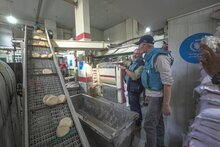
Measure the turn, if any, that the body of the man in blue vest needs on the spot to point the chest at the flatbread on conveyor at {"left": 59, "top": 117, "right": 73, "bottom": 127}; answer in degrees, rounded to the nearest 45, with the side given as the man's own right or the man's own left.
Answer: approximately 45° to the man's own left

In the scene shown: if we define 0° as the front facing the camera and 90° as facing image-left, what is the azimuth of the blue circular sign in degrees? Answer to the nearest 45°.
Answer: approximately 0°

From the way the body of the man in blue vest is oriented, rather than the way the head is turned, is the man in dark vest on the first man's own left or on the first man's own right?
on the first man's own right

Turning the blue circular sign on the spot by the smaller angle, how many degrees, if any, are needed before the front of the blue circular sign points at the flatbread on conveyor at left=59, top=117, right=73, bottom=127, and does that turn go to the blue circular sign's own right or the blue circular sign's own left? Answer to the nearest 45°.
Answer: approximately 45° to the blue circular sign's own right

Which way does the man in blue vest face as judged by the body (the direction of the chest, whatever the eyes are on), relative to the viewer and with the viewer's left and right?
facing to the left of the viewer

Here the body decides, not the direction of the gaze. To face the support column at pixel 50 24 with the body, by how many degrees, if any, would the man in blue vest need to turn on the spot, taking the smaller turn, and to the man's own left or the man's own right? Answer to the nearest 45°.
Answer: approximately 45° to the man's own right

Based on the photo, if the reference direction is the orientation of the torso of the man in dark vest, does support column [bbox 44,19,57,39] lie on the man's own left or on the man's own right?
on the man's own right
